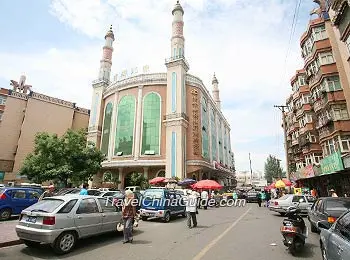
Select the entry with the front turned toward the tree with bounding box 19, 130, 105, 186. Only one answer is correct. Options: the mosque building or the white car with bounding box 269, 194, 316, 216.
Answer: the mosque building

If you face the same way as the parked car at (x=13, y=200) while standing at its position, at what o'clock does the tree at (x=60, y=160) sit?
The tree is roughly at 11 o'clock from the parked car.

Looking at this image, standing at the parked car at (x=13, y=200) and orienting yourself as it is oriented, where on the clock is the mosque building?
The mosque building is roughly at 12 o'clock from the parked car.

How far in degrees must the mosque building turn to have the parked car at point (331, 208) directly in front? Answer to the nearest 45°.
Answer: approximately 45° to its left

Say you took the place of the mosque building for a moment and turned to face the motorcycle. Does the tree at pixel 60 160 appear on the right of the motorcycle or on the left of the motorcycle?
right

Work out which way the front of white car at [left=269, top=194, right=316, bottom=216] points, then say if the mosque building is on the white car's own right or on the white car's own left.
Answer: on the white car's own left
